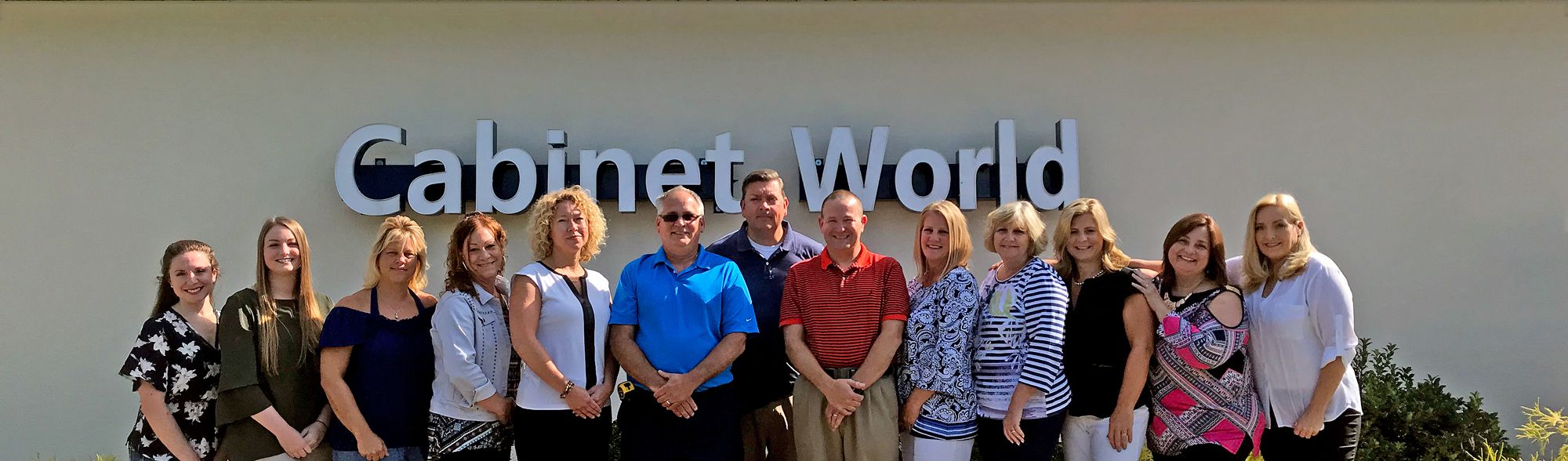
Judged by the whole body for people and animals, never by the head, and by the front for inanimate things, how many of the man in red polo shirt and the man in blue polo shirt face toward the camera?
2

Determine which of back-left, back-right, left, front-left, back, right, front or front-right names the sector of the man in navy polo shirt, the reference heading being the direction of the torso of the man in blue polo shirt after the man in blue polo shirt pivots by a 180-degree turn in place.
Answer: front-right
